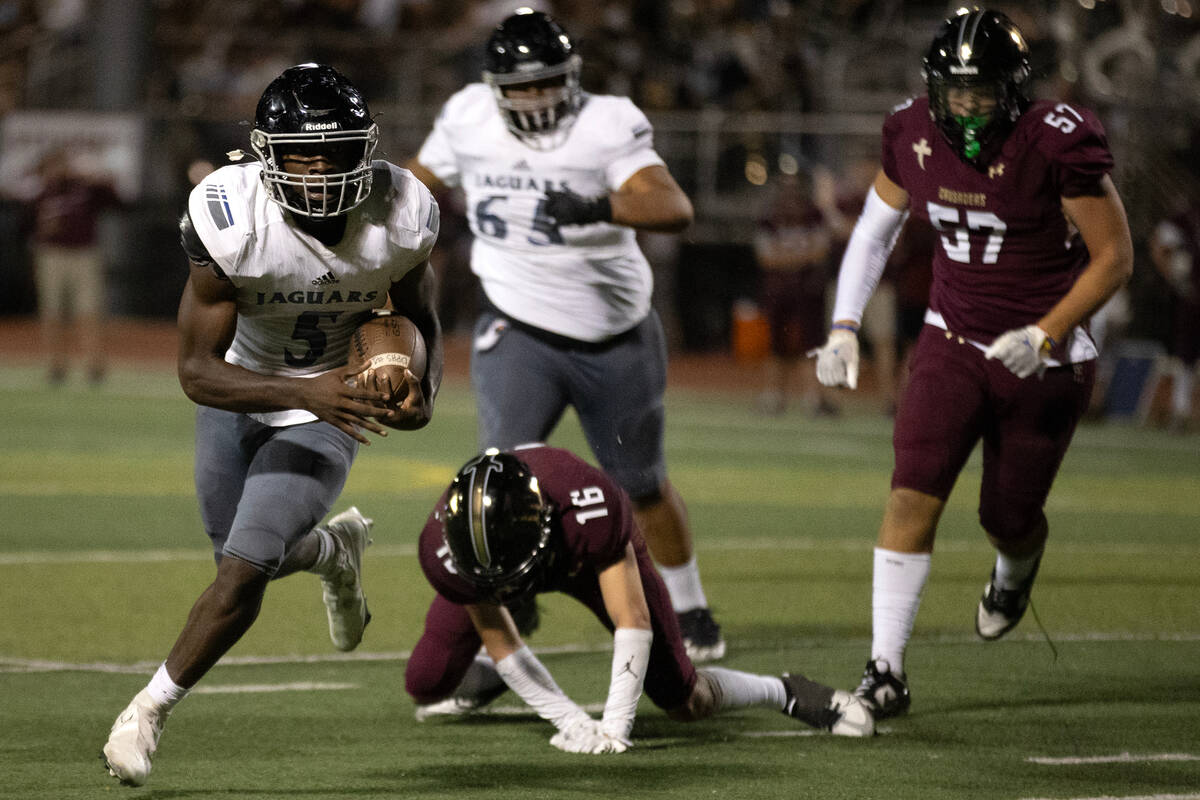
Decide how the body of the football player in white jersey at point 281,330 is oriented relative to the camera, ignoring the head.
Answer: toward the camera

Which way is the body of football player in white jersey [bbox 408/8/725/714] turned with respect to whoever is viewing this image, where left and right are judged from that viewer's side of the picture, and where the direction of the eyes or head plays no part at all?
facing the viewer

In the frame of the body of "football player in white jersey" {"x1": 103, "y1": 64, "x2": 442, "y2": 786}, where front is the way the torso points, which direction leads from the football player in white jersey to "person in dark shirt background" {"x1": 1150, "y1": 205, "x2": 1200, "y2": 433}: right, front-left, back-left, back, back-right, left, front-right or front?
back-left

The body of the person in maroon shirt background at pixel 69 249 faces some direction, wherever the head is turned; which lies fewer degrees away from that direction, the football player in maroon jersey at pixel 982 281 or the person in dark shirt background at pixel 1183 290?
the football player in maroon jersey

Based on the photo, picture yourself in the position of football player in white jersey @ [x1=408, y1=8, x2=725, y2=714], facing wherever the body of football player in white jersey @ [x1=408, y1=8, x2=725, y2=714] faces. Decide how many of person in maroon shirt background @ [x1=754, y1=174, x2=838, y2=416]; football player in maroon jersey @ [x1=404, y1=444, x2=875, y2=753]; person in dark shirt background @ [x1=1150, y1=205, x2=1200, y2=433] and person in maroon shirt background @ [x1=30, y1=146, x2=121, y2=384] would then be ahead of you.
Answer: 1

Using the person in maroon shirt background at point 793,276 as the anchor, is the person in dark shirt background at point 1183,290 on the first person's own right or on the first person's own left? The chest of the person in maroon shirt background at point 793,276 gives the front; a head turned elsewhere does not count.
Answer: on the first person's own left

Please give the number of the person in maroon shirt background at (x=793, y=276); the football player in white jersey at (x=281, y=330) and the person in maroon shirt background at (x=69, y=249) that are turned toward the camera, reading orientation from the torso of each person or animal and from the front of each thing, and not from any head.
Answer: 3

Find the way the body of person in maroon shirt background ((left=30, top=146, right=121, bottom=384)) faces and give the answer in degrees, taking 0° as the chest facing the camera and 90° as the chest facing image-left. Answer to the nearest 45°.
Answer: approximately 0°

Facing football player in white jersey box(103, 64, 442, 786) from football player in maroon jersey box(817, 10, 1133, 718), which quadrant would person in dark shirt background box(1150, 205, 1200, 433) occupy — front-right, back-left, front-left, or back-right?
back-right

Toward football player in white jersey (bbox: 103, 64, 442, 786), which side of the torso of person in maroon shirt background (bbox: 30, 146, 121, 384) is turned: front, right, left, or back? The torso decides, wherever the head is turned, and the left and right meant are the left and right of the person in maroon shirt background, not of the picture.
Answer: front

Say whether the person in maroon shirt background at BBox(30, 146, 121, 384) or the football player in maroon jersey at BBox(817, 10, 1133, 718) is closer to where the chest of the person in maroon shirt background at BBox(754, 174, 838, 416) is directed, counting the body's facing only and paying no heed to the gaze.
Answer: the football player in maroon jersey

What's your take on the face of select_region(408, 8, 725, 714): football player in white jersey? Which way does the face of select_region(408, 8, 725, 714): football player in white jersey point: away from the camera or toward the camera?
toward the camera

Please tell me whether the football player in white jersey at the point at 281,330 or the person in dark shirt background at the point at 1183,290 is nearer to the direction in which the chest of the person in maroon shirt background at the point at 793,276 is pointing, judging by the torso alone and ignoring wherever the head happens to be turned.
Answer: the football player in white jersey
